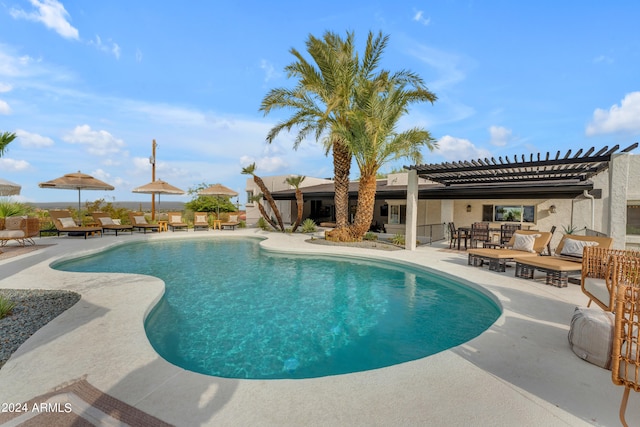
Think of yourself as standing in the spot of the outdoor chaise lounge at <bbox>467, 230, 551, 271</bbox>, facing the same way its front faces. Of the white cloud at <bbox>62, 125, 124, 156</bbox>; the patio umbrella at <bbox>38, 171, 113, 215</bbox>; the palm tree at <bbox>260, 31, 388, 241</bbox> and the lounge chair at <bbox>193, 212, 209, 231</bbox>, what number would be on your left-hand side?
0

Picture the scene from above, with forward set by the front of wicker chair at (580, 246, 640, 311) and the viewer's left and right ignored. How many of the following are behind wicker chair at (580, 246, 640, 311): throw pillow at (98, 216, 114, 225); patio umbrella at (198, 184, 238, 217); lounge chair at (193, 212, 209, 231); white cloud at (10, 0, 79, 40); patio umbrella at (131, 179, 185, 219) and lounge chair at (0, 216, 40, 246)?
0

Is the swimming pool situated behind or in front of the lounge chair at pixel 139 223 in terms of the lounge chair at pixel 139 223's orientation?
in front

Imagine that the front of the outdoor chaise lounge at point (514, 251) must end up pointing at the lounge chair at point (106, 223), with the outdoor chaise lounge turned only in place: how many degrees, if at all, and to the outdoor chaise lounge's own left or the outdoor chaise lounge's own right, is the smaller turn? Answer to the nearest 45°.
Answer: approximately 45° to the outdoor chaise lounge's own right

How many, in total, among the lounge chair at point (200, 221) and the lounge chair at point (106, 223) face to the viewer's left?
0

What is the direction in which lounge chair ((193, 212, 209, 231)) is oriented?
toward the camera

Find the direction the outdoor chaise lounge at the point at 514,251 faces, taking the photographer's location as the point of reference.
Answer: facing the viewer and to the left of the viewer

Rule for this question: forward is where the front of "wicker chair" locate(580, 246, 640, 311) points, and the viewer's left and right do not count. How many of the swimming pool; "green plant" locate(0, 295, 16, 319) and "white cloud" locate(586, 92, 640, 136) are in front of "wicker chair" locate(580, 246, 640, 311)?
2

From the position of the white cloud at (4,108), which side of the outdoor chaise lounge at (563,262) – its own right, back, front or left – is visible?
front

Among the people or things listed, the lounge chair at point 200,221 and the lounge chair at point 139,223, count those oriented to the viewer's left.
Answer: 0

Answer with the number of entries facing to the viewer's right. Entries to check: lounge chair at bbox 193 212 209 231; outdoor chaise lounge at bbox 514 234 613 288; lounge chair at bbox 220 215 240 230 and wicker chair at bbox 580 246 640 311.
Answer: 0

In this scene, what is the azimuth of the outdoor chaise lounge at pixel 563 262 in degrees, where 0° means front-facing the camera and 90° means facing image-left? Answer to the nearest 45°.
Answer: approximately 45°

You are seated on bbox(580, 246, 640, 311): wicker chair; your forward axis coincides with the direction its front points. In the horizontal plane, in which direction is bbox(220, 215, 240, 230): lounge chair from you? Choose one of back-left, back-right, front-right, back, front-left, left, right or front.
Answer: front-right

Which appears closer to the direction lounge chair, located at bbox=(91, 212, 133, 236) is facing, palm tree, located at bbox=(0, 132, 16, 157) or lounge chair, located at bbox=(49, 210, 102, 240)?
the palm tree

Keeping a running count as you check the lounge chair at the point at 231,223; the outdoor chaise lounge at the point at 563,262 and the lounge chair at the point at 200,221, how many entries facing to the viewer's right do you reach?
0
